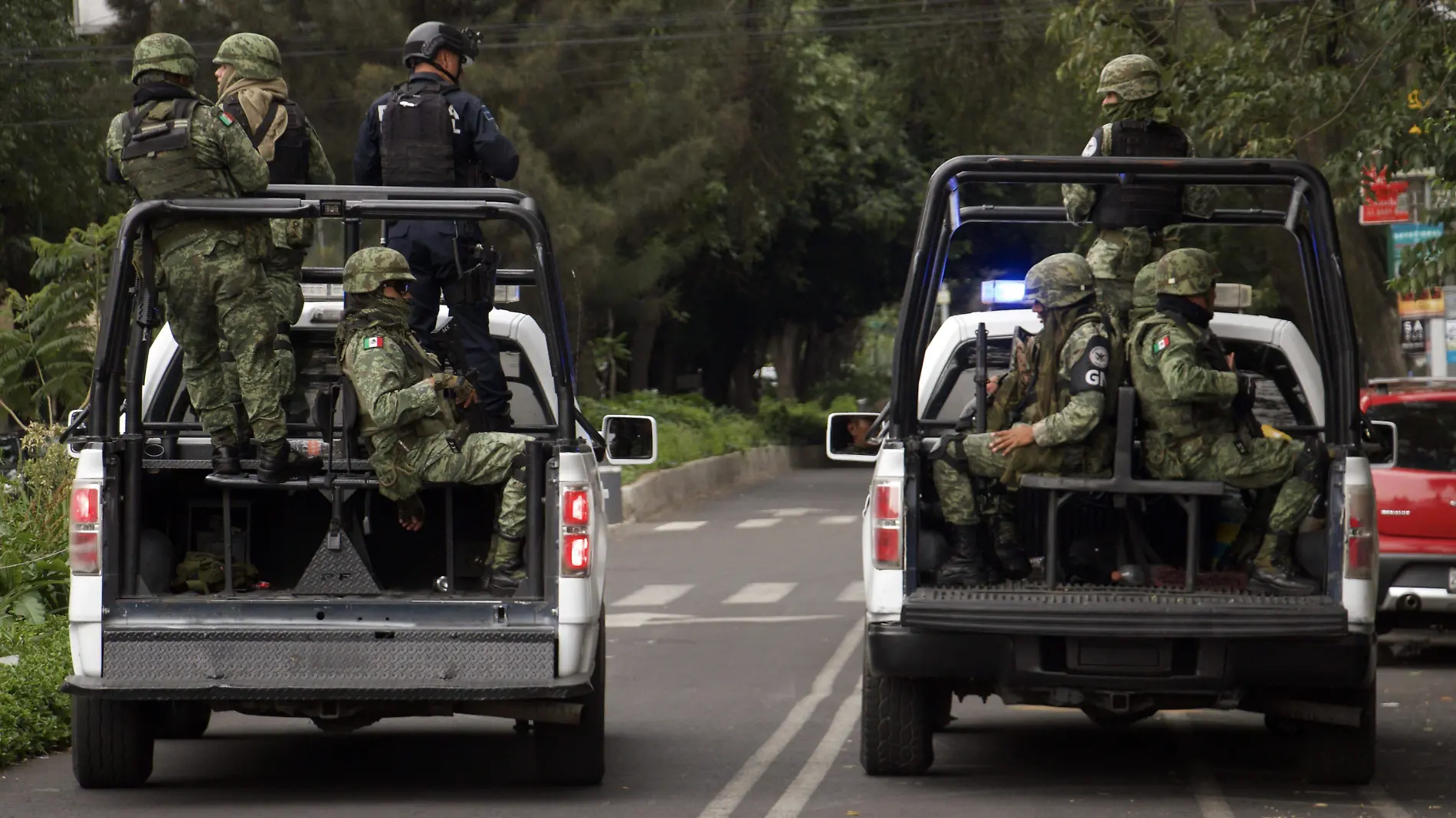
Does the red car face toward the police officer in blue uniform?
no

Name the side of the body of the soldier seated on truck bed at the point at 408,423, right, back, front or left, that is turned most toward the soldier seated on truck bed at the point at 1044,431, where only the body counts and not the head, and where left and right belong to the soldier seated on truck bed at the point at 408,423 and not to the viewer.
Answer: front

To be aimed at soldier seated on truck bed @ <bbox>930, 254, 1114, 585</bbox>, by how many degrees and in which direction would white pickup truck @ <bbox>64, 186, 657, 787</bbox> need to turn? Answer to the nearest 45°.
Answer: approximately 90° to its right

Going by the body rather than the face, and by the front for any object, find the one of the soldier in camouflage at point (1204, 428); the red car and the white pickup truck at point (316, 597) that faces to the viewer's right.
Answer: the soldier in camouflage

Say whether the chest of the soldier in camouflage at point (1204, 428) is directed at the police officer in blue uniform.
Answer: no

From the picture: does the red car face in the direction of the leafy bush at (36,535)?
no

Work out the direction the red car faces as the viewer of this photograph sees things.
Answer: facing away from the viewer

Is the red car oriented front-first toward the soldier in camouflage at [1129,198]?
no

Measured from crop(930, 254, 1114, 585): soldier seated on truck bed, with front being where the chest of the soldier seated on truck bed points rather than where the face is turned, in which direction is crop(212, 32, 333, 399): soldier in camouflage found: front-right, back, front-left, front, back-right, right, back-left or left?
front

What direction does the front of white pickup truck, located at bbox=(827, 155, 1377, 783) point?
away from the camera

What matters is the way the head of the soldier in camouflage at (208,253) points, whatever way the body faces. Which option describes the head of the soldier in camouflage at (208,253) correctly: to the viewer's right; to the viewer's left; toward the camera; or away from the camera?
away from the camera

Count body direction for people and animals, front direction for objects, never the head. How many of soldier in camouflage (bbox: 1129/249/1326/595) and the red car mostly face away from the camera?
1

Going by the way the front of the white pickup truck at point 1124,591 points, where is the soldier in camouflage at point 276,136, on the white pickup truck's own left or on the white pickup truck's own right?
on the white pickup truck's own left

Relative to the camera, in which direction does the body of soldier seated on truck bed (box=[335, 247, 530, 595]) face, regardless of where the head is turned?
to the viewer's right

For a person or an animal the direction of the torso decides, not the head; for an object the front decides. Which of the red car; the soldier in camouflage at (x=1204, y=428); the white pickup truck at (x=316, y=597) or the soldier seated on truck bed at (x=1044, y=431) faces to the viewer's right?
the soldier in camouflage

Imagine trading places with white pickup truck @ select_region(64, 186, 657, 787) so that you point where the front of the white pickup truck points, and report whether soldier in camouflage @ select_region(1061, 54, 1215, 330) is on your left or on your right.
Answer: on your right

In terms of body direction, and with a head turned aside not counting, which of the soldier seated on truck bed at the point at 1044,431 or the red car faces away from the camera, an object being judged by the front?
the red car

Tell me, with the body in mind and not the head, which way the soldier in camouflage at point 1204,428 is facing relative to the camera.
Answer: to the viewer's right

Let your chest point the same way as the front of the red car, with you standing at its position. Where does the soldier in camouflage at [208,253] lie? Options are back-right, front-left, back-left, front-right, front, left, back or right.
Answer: back-left
